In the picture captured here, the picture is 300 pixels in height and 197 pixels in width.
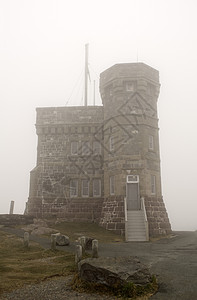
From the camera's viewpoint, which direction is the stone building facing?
toward the camera

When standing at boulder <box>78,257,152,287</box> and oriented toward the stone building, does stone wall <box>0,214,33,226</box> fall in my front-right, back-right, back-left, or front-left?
front-left

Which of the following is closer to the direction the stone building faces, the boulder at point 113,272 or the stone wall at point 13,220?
the boulder

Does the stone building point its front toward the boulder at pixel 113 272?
yes

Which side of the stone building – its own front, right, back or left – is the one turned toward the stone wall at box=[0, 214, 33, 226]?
right
